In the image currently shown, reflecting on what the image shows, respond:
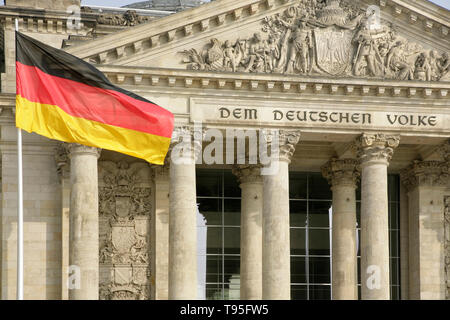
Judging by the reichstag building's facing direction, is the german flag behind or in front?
in front

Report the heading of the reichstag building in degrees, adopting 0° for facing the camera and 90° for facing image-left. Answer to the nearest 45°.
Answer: approximately 0°
